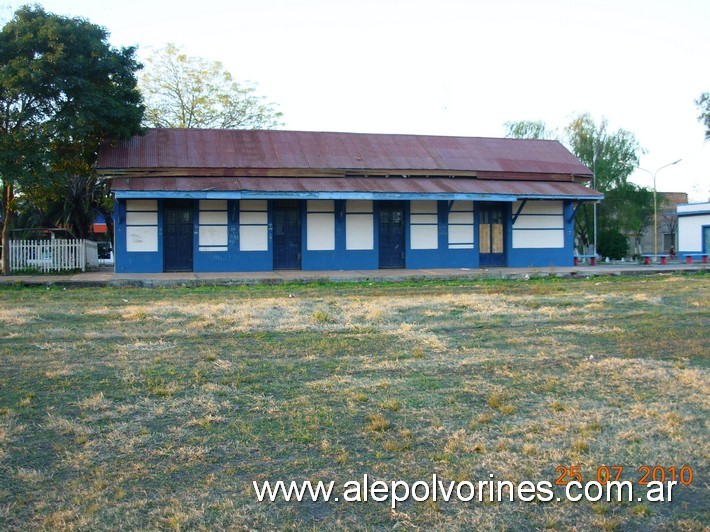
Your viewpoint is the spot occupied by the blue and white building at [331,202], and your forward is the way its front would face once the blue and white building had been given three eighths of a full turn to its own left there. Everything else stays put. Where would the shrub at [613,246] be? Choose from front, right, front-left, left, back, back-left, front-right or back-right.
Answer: front

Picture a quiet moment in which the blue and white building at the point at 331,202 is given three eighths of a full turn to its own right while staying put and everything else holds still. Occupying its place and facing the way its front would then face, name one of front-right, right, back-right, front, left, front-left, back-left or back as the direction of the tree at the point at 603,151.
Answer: right

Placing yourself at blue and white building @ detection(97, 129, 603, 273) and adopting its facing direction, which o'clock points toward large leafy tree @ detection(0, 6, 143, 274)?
The large leafy tree is roughly at 2 o'clock from the blue and white building.

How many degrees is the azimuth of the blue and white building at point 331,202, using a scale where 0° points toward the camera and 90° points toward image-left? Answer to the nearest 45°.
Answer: approximately 0°

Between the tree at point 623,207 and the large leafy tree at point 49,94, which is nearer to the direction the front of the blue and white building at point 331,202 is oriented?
the large leafy tree

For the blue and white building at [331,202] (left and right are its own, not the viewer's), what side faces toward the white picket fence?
right

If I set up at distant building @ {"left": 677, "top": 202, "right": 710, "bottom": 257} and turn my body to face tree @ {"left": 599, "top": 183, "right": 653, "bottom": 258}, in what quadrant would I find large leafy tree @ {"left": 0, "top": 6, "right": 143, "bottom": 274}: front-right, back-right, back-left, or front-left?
front-left

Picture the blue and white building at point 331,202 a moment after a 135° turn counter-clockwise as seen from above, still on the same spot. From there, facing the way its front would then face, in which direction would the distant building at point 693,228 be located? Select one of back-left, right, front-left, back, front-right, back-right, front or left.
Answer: front

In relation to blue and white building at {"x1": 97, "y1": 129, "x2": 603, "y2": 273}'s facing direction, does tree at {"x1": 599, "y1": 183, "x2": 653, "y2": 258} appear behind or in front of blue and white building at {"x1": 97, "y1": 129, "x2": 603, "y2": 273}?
behind
